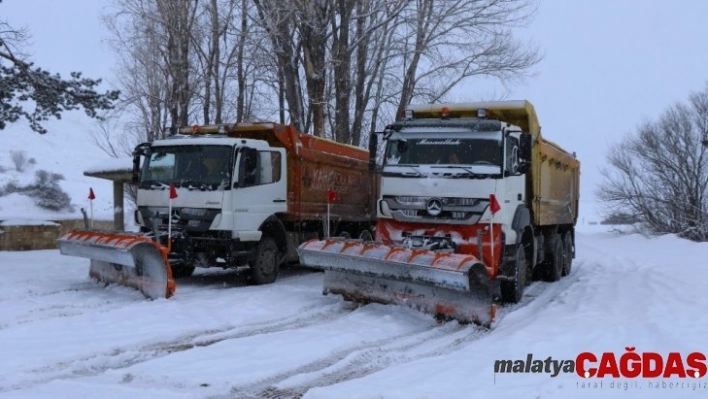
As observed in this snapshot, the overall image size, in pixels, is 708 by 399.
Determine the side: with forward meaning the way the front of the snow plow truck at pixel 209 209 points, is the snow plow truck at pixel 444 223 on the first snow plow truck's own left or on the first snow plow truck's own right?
on the first snow plow truck's own left

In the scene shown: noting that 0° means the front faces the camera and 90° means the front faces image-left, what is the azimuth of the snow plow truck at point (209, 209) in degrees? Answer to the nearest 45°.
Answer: approximately 45°
